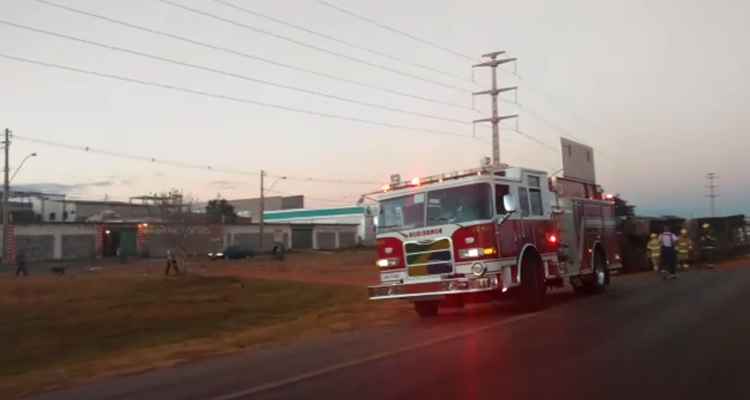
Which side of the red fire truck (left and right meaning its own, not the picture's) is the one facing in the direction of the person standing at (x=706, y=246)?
back

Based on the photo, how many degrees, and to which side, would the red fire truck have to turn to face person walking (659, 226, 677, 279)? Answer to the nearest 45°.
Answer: approximately 180°

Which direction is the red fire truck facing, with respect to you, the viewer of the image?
facing the viewer and to the left of the viewer

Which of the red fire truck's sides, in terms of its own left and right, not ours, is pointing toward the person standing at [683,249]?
back
